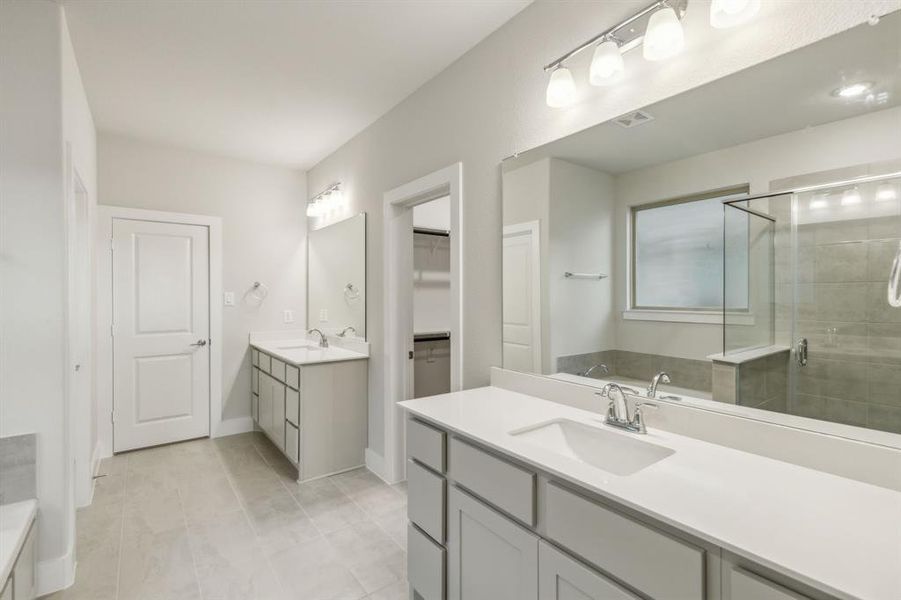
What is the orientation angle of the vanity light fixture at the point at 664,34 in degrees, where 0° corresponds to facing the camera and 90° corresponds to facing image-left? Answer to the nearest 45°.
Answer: approximately 45°

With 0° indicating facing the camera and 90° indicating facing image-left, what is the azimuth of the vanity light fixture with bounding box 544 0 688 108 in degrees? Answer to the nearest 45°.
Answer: approximately 45°

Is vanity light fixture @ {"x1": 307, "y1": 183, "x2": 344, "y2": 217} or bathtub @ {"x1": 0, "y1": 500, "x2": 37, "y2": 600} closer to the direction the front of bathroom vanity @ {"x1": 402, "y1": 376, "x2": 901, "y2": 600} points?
the bathtub

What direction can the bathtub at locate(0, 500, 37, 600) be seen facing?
to the viewer's right

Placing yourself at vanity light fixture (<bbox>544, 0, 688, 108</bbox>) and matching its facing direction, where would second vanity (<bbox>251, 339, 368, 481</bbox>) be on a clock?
The second vanity is roughly at 2 o'clock from the vanity light fixture.
